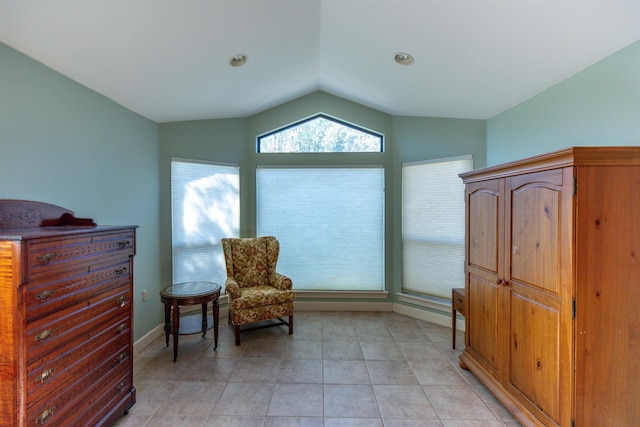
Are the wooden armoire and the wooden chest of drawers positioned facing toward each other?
yes

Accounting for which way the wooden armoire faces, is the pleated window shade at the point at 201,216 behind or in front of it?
in front

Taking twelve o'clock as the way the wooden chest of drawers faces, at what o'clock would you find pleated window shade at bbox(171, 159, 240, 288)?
The pleated window shade is roughly at 9 o'clock from the wooden chest of drawers.

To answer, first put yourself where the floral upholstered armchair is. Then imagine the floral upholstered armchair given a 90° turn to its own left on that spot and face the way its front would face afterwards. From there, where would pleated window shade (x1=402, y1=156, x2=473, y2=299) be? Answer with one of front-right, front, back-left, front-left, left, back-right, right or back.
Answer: front-right

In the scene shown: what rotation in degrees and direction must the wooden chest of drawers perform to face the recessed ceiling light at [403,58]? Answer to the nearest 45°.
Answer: approximately 45° to its left

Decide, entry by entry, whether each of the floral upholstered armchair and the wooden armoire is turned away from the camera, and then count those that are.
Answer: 0

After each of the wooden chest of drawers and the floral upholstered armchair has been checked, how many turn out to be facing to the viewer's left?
0

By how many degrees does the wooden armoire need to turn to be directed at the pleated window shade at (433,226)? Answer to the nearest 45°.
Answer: approximately 90° to its right

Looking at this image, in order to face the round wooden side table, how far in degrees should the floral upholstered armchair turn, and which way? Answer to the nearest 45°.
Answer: approximately 90° to its right

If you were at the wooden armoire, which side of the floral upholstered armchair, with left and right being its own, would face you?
front

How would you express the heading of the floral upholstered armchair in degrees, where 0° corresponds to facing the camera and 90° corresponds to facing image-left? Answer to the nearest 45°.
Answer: approximately 315°

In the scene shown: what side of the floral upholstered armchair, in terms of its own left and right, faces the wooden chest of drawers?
right

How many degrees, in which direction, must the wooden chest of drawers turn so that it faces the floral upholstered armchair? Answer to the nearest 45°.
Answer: approximately 90° to its left

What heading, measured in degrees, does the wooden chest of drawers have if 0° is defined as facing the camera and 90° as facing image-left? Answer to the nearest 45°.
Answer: approximately 315°
